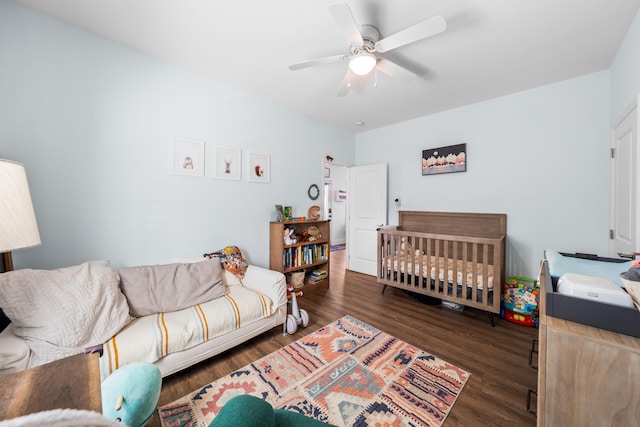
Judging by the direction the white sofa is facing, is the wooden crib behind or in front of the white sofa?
in front

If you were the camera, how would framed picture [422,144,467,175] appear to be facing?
facing the viewer and to the left of the viewer

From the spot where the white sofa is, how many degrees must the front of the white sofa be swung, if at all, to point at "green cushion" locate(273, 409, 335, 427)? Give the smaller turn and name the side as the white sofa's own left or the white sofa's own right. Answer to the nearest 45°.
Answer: approximately 45° to the white sofa's own right

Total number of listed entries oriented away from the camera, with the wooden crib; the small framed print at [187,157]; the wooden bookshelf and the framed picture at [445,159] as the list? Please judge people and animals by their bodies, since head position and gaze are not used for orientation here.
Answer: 0

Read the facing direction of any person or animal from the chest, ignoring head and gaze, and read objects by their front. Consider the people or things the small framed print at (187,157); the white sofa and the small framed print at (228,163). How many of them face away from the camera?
0

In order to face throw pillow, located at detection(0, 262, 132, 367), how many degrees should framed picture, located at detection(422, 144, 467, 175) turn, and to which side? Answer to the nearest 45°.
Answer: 0° — it already faces it

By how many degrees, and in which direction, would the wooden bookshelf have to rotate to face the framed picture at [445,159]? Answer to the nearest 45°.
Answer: approximately 45° to its left

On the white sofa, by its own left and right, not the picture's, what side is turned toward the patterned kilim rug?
front

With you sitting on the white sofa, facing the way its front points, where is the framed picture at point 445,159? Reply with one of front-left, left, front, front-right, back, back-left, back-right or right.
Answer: front-left

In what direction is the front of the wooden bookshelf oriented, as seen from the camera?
facing the viewer and to the right of the viewer

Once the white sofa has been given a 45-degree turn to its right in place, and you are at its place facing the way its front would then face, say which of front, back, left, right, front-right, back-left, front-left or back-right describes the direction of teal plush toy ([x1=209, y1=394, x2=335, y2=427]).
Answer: front

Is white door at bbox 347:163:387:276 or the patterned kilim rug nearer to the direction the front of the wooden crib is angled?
the patterned kilim rug
